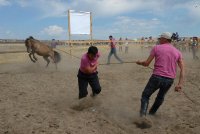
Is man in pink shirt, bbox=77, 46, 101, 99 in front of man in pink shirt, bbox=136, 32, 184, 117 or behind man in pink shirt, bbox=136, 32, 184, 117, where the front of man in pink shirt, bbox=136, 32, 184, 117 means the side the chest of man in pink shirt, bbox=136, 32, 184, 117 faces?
in front

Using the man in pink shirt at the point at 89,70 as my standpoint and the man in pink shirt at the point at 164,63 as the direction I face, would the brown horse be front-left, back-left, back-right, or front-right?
back-left

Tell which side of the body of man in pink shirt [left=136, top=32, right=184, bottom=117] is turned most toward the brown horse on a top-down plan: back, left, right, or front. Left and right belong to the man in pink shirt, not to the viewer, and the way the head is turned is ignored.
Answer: front

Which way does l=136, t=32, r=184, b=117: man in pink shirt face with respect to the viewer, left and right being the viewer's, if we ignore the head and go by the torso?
facing away from the viewer and to the left of the viewer
